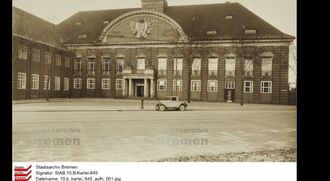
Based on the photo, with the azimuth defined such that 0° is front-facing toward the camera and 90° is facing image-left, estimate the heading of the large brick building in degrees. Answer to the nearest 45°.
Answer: approximately 0°
